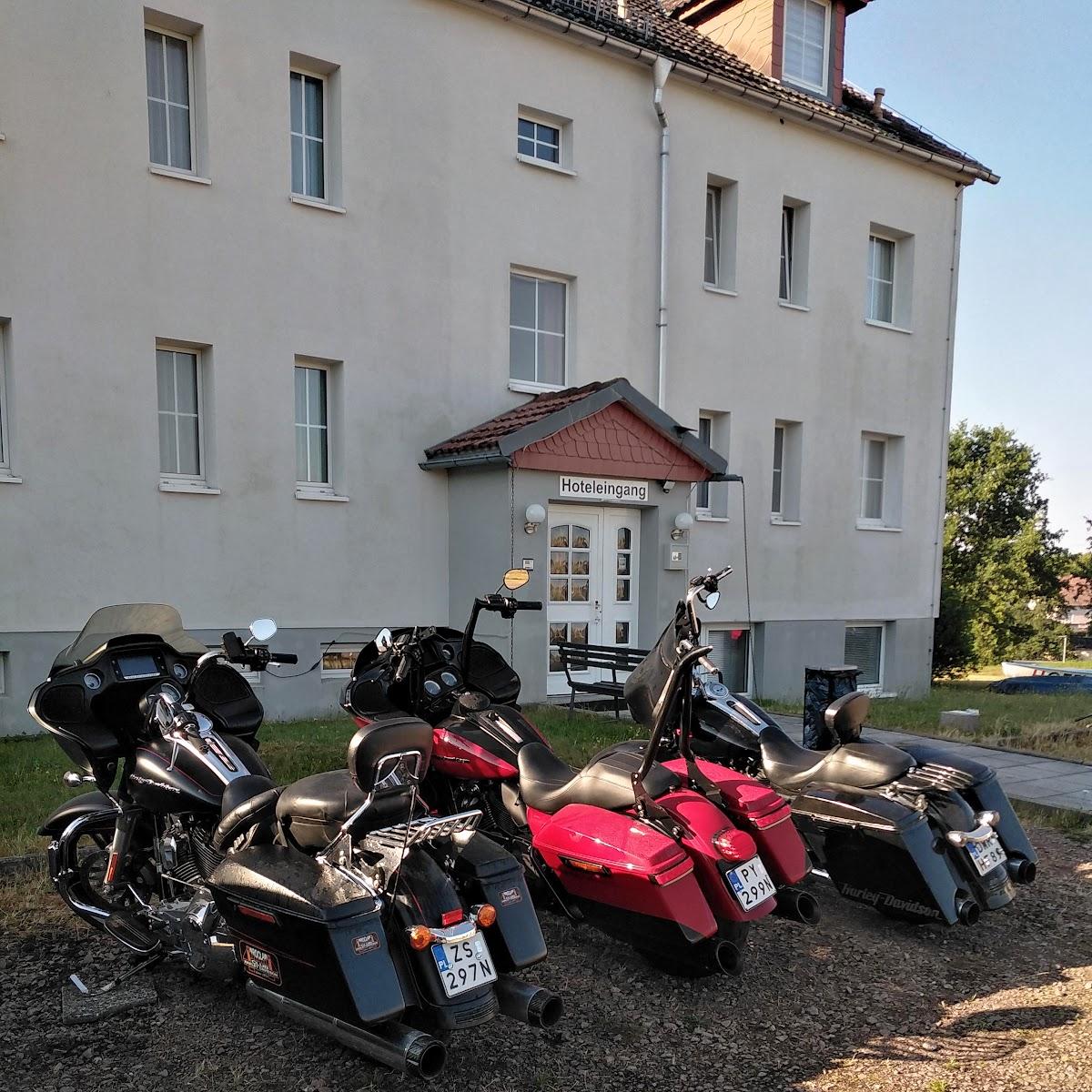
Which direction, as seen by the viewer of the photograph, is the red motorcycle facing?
facing away from the viewer and to the left of the viewer

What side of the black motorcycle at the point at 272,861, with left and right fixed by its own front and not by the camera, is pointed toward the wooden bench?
right

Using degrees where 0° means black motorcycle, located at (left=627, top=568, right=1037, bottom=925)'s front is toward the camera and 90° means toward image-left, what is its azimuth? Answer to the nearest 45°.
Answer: approximately 135°

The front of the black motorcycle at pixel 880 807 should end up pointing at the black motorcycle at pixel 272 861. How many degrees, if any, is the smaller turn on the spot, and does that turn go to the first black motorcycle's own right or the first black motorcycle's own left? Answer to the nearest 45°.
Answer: approximately 90° to the first black motorcycle's own left

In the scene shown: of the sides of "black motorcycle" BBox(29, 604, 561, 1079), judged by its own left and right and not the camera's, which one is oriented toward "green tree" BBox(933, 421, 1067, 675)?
right

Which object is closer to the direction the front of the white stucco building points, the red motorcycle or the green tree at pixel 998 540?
the red motorcycle

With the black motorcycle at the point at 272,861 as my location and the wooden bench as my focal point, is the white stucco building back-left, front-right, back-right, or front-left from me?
front-left

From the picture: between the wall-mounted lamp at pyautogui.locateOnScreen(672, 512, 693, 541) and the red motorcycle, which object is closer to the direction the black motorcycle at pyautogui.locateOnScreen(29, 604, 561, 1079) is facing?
the wall-mounted lamp

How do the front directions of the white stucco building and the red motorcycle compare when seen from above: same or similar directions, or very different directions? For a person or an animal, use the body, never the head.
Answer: very different directions

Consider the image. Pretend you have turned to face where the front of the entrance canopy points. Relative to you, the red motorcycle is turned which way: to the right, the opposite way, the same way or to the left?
the opposite way

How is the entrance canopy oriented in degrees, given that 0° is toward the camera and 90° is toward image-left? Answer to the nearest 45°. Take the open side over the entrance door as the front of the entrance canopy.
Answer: approximately 315°

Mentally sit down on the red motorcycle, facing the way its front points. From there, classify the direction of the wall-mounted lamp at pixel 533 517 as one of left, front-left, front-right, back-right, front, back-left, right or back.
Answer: front-right

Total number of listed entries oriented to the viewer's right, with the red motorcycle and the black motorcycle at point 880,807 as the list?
0

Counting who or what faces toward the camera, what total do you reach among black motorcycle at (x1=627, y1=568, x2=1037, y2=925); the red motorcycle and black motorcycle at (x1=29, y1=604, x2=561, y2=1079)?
0
